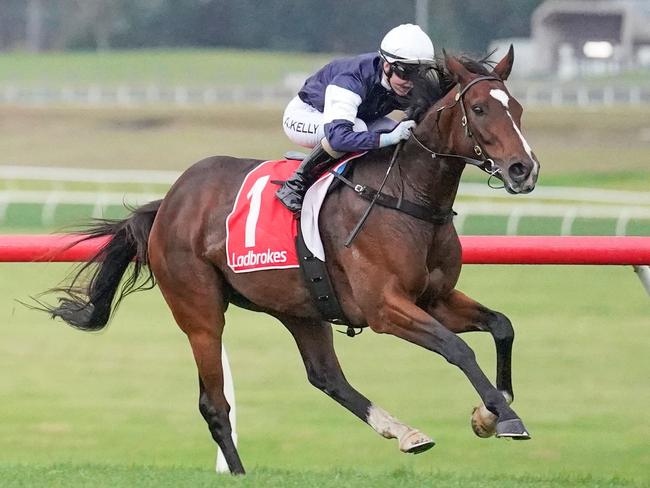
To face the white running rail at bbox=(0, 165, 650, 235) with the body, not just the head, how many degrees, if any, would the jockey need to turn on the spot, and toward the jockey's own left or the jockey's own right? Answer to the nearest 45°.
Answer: approximately 135° to the jockey's own left

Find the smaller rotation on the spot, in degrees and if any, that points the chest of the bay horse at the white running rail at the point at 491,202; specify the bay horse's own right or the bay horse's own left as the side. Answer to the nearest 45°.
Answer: approximately 135° to the bay horse's own left

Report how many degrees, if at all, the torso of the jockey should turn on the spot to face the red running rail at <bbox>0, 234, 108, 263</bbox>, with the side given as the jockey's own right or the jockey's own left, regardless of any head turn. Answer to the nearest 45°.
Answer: approximately 135° to the jockey's own right

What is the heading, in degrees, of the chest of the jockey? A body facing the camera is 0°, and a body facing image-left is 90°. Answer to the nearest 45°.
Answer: approximately 315°

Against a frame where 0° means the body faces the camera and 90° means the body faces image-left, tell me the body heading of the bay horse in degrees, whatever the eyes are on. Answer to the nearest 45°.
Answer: approximately 315°

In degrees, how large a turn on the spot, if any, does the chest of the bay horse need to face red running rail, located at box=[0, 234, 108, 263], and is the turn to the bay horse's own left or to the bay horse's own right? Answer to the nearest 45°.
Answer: approximately 180°
